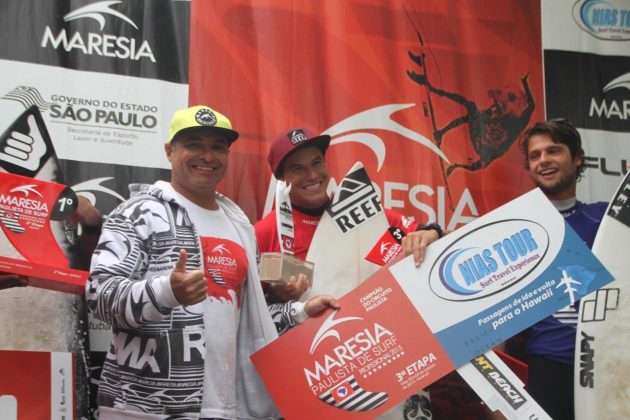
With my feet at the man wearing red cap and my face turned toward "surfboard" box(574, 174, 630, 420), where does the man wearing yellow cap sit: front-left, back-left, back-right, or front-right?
back-right

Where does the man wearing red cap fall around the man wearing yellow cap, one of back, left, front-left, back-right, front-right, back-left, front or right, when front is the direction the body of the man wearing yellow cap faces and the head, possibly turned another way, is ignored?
left

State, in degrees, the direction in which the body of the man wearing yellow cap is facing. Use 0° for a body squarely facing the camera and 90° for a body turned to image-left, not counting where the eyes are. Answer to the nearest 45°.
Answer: approximately 315°

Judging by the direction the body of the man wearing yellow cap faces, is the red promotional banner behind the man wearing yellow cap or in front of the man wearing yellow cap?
behind

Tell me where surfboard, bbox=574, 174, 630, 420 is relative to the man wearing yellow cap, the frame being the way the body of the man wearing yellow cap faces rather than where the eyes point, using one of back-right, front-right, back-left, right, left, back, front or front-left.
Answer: front-left
